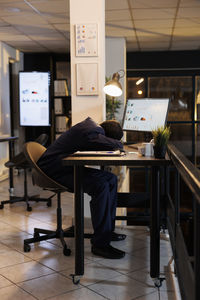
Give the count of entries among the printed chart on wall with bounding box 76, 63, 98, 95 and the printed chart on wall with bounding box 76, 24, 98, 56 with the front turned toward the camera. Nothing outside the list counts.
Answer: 2

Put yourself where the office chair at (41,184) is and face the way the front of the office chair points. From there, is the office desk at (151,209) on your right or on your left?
on your right

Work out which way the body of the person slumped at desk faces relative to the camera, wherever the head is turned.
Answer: to the viewer's right

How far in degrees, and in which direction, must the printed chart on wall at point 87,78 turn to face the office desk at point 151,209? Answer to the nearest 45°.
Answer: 0° — it already faces it

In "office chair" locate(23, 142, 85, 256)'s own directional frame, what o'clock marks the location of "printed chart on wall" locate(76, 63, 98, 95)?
The printed chart on wall is roughly at 10 o'clock from the office chair.

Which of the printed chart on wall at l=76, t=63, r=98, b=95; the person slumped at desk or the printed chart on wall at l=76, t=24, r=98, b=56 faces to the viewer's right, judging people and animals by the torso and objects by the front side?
the person slumped at desk

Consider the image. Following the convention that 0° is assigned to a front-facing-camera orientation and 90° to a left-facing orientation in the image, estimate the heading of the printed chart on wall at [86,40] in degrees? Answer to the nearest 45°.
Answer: approximately 0°

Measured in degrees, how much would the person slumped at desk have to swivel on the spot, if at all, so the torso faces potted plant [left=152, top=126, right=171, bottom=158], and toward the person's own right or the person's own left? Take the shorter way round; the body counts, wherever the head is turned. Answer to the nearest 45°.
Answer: approximately 45° to the person's own right

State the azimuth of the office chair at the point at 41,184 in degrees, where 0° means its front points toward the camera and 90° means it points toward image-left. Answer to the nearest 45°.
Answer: approximately 270°

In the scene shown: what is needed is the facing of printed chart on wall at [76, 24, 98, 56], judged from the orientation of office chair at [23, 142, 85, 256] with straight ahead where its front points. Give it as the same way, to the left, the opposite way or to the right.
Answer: to the right

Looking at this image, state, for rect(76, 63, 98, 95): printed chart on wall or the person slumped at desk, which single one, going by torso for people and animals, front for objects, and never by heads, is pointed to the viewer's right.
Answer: the person slumped at desk
